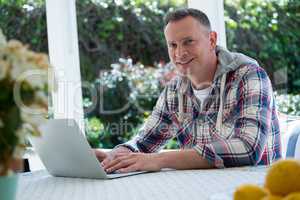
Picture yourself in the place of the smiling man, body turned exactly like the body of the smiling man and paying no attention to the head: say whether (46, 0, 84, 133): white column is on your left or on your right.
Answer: on your right

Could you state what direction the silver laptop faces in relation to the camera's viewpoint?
facing away from the viewer and to the right of the viewer

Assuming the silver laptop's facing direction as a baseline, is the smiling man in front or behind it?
in front

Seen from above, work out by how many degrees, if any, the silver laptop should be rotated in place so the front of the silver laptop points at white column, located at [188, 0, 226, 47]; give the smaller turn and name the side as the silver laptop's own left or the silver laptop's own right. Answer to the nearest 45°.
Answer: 0° — it already faces it

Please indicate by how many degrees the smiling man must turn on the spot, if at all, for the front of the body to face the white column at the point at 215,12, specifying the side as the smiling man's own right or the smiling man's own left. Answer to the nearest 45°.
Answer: approximately 135° to the smiling man's own right

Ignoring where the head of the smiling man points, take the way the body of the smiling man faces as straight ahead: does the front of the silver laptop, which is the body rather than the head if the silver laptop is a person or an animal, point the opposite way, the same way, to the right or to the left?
the opposite way

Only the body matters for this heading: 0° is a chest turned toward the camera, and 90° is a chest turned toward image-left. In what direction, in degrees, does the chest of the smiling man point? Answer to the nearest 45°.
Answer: approximately 45°

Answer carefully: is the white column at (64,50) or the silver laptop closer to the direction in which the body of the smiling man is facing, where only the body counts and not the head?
the silver laptop

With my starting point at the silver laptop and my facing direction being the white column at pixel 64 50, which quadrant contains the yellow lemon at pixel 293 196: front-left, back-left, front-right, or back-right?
back-right

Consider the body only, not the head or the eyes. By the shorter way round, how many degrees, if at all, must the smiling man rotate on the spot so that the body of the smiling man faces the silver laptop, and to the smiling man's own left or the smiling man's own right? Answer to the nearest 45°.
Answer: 0° — they already face it
